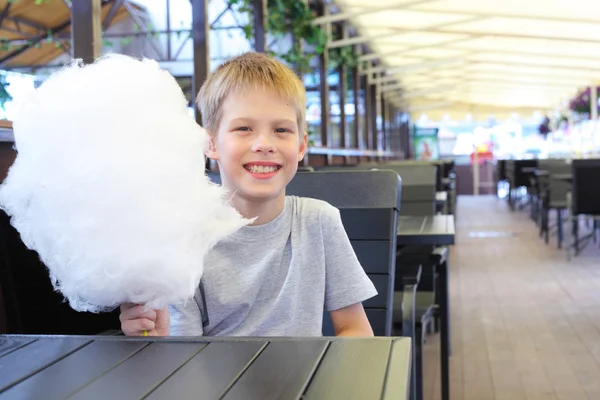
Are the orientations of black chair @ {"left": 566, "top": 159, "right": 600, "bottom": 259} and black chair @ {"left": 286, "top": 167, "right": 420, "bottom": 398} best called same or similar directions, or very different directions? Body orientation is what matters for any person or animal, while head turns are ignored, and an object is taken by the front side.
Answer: very different directions

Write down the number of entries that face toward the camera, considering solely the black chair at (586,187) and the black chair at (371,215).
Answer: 1

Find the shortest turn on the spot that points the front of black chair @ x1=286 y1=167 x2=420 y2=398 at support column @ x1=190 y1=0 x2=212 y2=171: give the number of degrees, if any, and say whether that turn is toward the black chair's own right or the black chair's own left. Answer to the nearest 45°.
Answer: approximately 135° to the black chair's own right

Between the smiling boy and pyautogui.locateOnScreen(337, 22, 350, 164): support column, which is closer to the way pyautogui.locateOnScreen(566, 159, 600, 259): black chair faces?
the support column

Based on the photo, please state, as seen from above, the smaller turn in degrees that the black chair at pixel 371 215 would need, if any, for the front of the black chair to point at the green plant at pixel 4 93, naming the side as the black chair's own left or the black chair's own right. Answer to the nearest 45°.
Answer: approximately 90° to the black chair's own right

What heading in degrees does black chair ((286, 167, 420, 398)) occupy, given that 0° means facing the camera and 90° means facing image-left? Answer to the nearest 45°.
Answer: approximately 0°

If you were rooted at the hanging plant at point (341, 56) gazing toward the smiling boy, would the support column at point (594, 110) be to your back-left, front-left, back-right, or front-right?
back-left

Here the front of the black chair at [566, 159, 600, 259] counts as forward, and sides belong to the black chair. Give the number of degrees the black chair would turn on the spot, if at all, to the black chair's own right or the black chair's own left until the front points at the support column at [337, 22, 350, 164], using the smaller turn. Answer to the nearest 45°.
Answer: approximately 45° to the black chair's own left

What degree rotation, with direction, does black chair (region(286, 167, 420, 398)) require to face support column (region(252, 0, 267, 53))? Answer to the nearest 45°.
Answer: approximately 180°
